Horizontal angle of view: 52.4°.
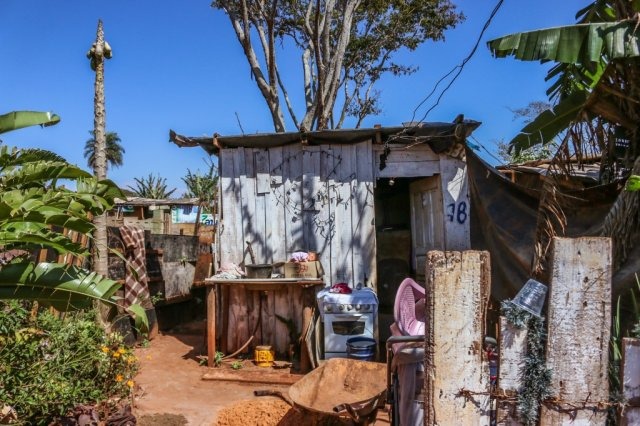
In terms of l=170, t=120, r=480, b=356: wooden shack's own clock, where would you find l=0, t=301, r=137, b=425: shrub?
The shrub is roughly at 1 o'clock from the wooden shack.

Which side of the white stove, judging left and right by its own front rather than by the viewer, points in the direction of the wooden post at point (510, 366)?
front

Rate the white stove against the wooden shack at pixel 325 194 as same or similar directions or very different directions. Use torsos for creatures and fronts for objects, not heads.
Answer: same or similar directions

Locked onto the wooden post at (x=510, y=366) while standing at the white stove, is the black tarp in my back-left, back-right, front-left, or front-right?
front-left

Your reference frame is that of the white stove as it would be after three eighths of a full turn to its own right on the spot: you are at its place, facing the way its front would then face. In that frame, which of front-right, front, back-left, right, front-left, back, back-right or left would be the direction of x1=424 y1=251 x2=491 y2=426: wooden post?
back-left

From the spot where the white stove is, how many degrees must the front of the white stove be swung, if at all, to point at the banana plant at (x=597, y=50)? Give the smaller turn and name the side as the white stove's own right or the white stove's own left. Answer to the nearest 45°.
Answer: approximately 45° to the white stove's own left

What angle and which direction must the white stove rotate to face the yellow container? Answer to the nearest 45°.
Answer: approximately 135° to its right

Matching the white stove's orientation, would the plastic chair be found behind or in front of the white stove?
in front

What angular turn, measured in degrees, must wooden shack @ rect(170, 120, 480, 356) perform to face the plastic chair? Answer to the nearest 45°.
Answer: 0° — it already faces it

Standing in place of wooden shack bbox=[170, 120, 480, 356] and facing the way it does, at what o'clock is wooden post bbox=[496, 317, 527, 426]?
The wooden post is roughly at 12 o'clock from the wooden shack.

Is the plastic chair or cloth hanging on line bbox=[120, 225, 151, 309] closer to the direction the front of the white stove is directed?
the plastic chair

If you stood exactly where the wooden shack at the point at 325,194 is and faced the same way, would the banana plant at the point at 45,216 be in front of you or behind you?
in front

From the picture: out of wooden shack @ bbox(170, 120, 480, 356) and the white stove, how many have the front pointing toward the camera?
2

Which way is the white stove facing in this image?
toward the camera

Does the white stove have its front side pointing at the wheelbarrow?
yes
